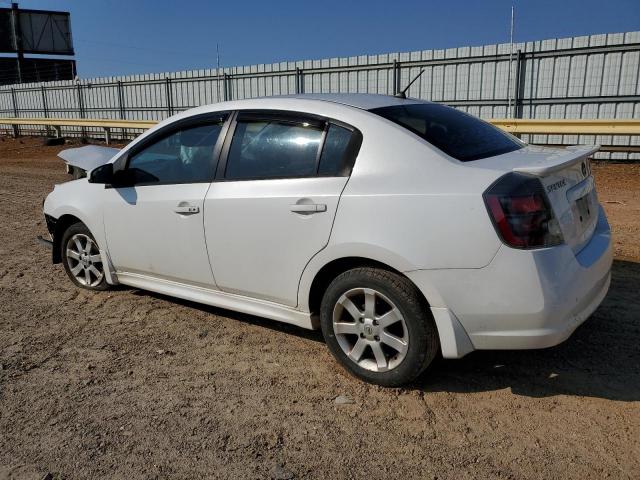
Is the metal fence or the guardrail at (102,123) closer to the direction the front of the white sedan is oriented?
the guardrail

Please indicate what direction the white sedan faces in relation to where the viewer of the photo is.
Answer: facing away from the viewer and to the left of the viewer

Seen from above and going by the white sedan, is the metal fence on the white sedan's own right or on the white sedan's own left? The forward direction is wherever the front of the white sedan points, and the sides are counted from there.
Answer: on the white sedan's own right

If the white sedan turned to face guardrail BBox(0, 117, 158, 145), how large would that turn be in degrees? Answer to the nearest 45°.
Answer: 0° — it already faces it

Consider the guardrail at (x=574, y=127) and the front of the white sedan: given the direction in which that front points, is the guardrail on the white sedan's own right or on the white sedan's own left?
on the white sedan's own right
